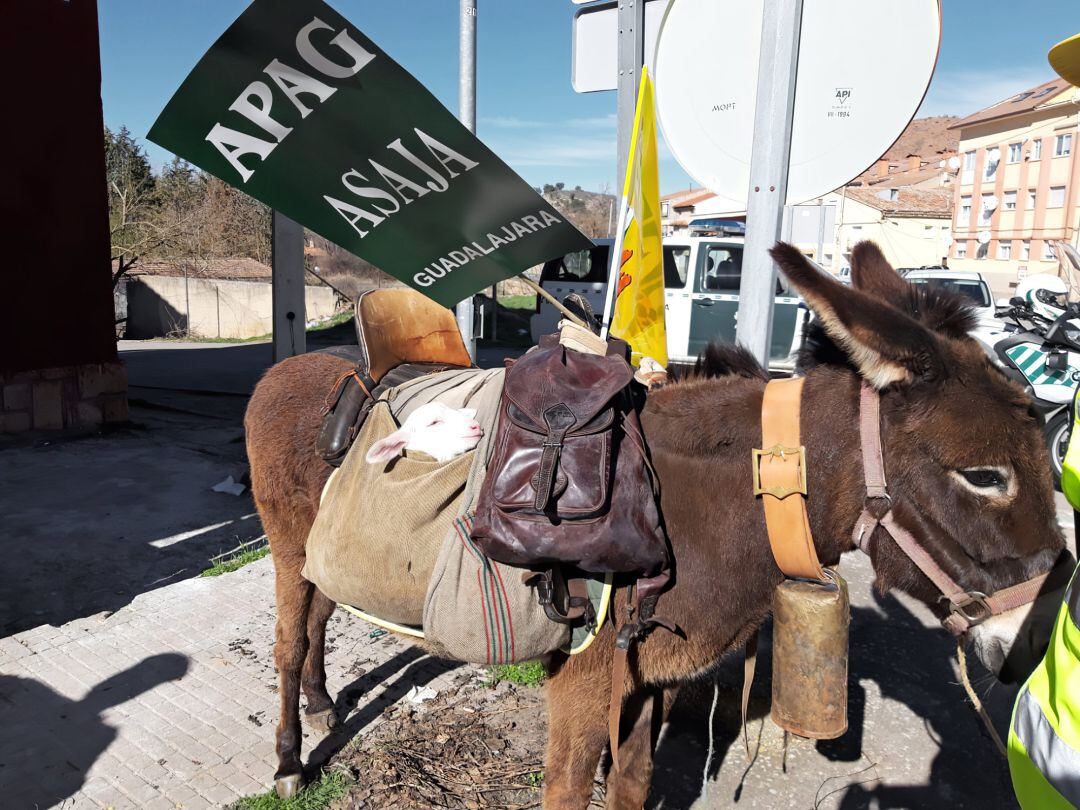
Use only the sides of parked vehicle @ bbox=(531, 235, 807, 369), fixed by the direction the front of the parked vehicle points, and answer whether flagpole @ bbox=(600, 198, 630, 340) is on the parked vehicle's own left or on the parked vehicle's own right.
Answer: on the parked vehicle's own right

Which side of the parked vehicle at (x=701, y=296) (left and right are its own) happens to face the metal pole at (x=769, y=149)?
right

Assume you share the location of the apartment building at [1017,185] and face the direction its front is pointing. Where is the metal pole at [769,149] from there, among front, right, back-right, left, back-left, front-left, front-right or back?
front-left

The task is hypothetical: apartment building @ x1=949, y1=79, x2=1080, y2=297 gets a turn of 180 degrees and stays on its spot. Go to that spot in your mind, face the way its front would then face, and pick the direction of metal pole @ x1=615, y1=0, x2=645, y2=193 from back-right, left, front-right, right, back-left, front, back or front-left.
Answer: back-right

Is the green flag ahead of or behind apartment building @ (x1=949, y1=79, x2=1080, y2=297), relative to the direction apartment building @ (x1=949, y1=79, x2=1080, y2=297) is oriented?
ahead

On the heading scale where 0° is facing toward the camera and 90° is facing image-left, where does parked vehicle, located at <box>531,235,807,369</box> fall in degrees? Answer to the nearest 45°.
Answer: approximately 270°

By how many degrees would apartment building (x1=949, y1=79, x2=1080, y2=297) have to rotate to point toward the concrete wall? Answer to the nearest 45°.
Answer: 0° — it already faces it

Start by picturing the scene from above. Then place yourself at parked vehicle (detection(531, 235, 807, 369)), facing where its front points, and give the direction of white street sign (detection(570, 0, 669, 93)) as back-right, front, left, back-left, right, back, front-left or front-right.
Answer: right

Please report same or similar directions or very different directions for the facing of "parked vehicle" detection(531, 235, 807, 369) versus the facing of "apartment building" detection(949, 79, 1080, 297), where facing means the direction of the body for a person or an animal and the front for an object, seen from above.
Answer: very different directions

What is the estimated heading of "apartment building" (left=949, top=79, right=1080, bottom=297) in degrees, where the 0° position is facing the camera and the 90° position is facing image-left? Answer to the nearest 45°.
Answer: approximately 45°

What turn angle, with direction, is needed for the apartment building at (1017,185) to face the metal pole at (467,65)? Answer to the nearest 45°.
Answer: approximately 45° to its left

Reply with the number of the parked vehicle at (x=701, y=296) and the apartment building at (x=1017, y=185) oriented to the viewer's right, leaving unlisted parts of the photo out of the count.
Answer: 1

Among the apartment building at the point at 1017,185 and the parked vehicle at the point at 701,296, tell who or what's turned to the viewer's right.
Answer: the parked vehicle

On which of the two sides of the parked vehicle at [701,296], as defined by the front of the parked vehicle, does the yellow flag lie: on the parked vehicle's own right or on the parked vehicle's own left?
on the parked vehicle's own right

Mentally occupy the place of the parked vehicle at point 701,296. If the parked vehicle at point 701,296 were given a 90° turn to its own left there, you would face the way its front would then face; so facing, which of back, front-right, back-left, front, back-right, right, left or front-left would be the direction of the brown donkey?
back

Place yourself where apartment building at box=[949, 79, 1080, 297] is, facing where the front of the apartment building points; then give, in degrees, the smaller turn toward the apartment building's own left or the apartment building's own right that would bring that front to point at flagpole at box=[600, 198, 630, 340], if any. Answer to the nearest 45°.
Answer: approximately 45° to the apartment building's own left
